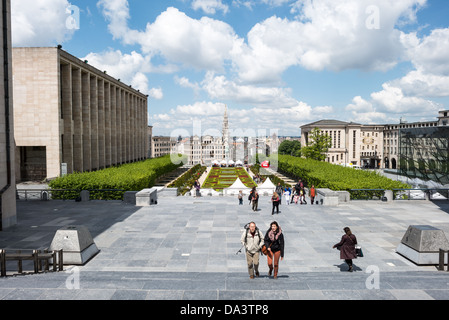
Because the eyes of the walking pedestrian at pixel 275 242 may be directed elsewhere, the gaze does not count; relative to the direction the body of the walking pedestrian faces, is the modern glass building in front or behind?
behind

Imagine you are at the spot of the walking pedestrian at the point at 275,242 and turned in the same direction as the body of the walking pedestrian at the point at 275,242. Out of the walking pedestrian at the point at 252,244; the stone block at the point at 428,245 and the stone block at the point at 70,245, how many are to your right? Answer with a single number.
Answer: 2

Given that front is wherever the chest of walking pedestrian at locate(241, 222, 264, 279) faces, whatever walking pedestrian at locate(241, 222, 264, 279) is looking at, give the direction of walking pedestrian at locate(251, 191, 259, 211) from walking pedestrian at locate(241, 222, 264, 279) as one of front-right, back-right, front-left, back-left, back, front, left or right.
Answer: back

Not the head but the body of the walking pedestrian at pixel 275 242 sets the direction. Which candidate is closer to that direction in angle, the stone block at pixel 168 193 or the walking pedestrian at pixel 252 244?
the walking pedestrian

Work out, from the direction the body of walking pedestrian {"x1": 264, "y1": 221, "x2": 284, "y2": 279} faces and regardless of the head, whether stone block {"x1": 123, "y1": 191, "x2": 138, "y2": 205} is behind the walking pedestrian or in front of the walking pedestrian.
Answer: behind

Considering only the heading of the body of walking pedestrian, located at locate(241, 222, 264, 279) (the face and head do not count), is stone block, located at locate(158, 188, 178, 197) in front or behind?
behind

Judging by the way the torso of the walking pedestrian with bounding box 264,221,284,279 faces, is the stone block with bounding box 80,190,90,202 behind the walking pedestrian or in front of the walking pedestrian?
behind

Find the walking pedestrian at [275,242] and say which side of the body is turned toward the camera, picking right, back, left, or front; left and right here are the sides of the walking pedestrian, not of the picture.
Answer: front

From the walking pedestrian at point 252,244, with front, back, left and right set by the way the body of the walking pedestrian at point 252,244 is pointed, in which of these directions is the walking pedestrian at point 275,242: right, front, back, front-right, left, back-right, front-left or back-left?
left

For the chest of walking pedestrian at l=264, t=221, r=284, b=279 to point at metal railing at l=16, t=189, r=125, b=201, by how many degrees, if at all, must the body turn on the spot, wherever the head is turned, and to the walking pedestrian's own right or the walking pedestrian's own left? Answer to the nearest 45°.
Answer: approximately 135° to the walking pedestrian's own right

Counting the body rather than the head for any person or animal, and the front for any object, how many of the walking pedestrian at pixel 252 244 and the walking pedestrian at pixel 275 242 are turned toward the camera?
2

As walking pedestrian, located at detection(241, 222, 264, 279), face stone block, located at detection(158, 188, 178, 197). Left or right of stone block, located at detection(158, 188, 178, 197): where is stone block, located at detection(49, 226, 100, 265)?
left
